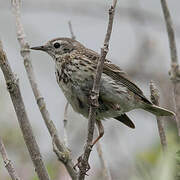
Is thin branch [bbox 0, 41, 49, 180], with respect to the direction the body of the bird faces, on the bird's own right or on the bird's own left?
on the bird's own left

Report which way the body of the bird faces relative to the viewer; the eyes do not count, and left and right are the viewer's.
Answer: facing to the left of the viewer
